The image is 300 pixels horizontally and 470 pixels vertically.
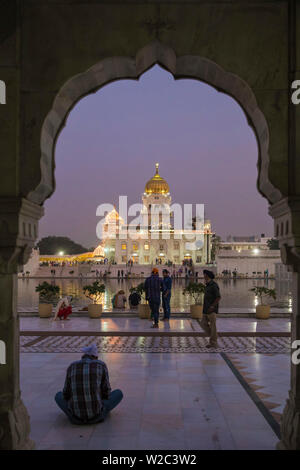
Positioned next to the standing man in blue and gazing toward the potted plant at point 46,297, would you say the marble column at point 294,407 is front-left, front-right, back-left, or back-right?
back-left

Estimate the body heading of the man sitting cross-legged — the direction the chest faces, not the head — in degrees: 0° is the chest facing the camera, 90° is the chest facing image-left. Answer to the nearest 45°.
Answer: approximately 180°

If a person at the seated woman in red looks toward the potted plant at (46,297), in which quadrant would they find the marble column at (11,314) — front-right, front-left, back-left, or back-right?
back-left

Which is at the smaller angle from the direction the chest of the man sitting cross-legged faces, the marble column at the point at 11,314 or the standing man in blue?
the standing man in blue

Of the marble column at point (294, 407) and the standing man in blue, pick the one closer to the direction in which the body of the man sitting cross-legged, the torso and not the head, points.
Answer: the standing man in blue

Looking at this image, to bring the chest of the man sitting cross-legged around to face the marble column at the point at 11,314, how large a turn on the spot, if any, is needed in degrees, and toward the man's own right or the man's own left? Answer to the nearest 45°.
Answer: approximately 135° to the man's own left

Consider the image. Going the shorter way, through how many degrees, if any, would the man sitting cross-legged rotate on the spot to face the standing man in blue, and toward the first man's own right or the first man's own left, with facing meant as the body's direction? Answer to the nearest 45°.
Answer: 0° — they already face them

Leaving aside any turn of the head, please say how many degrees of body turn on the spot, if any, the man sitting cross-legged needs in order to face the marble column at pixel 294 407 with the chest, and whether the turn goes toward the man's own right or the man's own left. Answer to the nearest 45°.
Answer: approximately 135° to the man's own right
